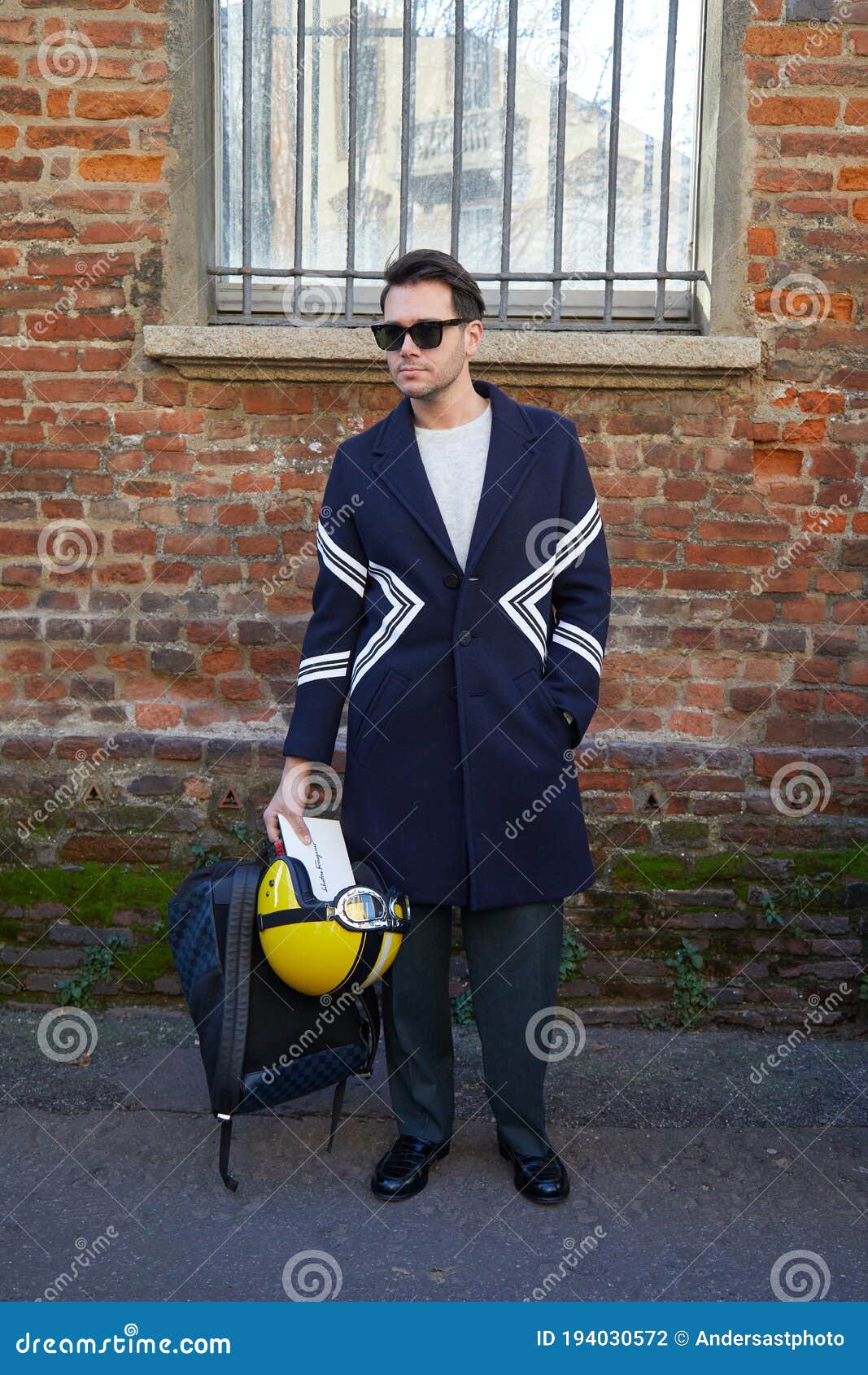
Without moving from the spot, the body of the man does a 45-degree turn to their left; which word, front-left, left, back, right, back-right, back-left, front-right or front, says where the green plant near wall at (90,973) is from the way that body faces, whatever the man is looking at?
back

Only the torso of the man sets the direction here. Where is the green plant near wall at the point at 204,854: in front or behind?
behind

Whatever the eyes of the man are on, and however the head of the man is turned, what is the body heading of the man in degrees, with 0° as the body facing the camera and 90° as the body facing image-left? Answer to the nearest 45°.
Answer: approximately 0°

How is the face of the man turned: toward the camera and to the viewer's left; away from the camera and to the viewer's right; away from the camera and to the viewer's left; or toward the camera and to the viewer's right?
toward the camera and to the viewer's left

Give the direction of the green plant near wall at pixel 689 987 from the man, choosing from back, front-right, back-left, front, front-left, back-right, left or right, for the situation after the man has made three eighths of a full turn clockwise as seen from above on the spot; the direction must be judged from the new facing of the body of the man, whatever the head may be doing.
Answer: right

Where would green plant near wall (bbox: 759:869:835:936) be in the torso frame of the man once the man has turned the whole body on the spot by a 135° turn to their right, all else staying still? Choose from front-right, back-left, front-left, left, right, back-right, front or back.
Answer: right
